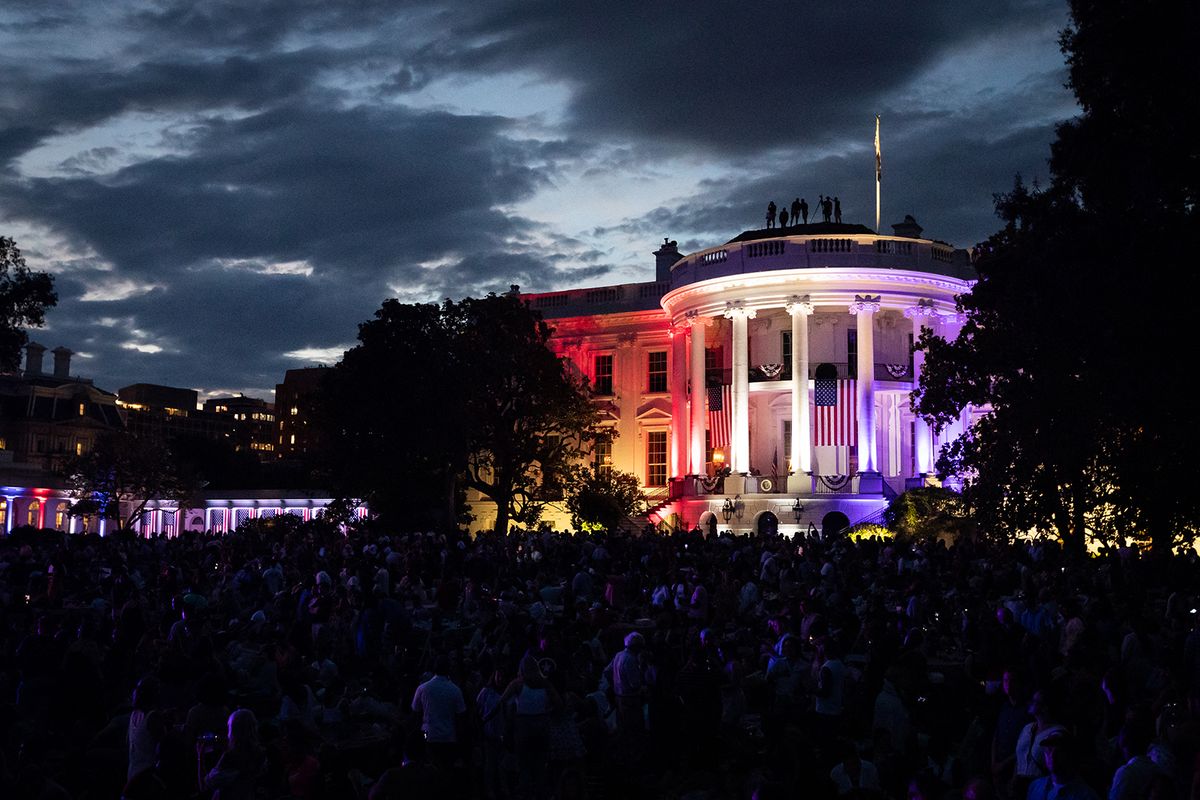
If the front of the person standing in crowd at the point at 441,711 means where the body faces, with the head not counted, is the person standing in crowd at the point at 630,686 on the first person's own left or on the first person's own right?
on the first person's own right

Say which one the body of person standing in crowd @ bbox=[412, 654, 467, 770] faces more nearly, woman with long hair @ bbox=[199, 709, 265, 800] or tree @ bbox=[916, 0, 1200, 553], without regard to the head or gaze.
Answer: the tree

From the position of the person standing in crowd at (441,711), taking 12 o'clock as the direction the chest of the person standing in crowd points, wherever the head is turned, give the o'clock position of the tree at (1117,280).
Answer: The tree is roughly at 2 o'clock from the person standing in crowd.

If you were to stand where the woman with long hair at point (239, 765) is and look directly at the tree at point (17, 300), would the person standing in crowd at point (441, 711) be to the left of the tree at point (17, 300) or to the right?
right

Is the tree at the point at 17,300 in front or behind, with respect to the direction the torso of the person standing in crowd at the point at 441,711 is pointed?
in front

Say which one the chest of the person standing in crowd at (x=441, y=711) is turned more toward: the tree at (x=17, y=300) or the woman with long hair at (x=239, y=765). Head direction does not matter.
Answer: the tree

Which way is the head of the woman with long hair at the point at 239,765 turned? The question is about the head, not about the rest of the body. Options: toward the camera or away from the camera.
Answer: away from the camera

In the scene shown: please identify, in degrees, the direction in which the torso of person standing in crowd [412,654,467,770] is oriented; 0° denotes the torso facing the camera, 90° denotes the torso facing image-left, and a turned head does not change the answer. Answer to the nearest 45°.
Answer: approximately 180°

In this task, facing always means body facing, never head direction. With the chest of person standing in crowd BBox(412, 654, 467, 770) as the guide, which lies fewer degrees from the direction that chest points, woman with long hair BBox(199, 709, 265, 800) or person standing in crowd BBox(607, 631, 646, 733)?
the person standing in crowd

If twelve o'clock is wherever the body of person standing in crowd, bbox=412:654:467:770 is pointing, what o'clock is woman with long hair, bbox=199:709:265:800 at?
The woman with long hair is roughly at 7 o'clock from the person standing in crowd.
